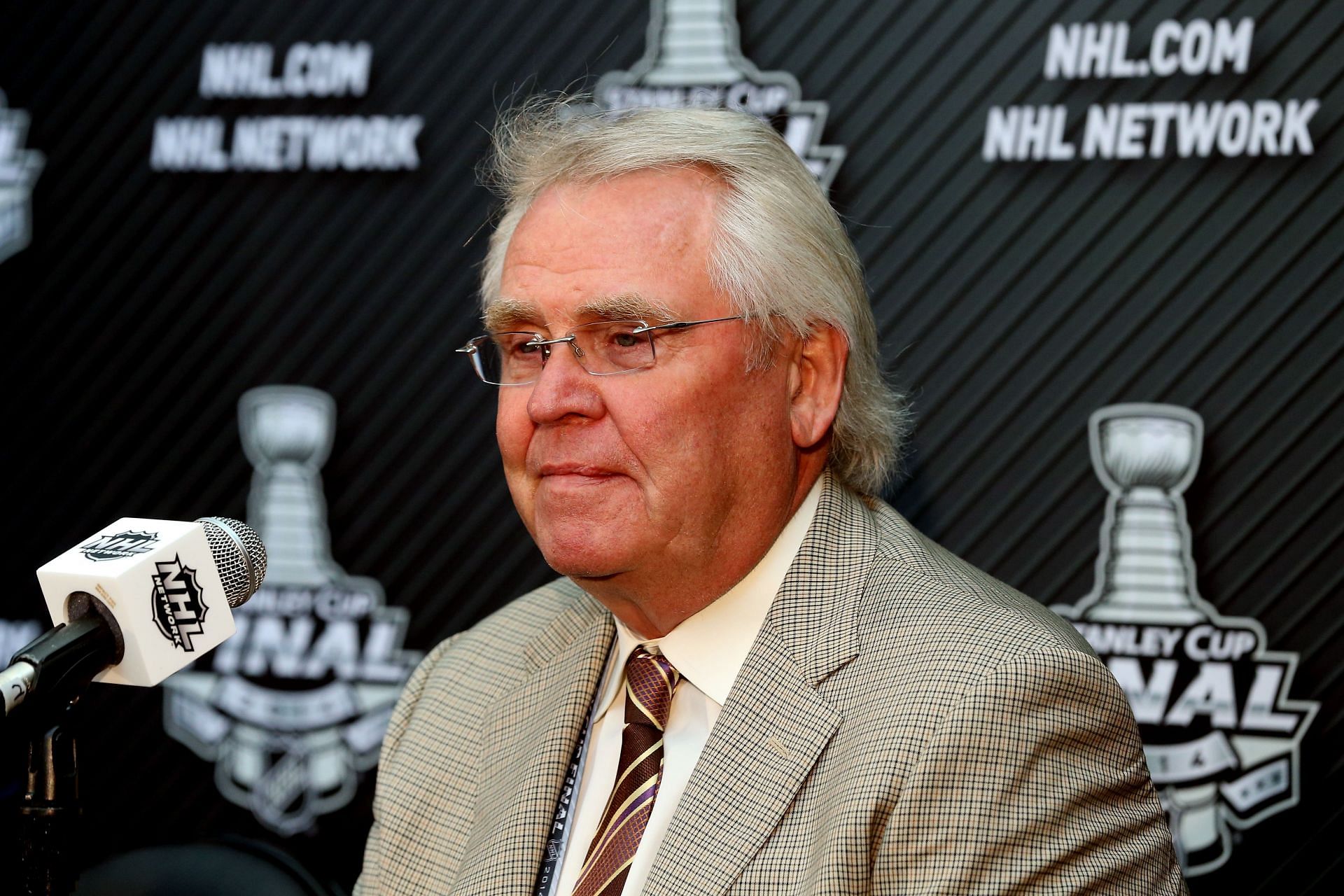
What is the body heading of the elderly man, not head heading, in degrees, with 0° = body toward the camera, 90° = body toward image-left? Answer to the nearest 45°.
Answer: approximately 45°

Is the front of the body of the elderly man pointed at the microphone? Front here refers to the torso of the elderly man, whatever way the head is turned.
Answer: yes

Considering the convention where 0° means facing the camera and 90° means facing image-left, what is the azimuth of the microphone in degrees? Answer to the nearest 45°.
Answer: approximately 225°
